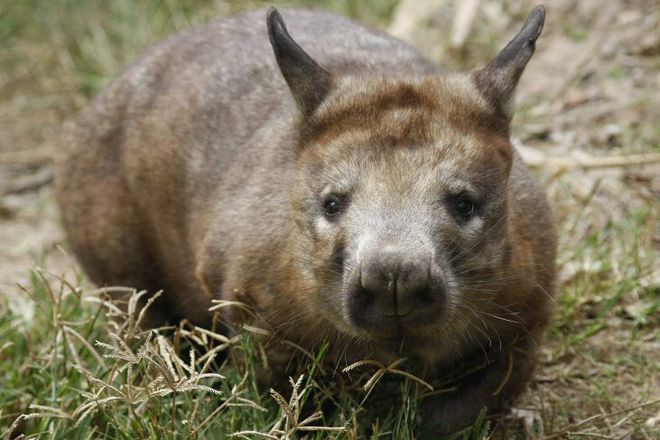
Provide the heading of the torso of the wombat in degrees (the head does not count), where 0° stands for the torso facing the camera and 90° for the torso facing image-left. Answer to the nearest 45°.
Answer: approximately 315°

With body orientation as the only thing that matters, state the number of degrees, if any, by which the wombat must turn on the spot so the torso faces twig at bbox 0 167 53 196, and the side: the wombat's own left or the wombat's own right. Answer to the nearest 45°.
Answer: approximately 180°

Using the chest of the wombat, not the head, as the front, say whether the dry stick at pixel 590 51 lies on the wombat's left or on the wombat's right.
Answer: on the wombat's left

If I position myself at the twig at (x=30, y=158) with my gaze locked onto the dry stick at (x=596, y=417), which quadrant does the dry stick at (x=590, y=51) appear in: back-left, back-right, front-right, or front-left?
front-left

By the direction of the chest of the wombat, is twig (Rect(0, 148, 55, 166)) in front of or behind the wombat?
behind

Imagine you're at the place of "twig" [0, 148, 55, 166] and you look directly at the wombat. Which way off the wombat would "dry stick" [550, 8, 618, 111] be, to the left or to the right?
left
